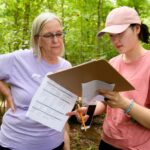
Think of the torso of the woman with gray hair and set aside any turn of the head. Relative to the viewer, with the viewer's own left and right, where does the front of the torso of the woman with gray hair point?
facing the viewer and to the right of the viewer

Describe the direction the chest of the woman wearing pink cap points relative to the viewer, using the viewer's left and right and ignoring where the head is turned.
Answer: facing the viewer and to the left of the viewer

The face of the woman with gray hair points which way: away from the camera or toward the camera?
toward the camera

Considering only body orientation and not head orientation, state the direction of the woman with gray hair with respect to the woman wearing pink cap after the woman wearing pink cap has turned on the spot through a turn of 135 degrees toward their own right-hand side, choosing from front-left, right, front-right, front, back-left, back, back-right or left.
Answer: left

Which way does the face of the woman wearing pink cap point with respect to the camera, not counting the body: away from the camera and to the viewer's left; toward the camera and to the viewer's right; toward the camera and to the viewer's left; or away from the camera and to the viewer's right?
toward the camera and to the viewer's left
